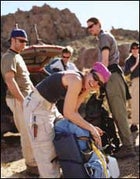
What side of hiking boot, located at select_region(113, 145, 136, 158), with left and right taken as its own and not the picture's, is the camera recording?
left

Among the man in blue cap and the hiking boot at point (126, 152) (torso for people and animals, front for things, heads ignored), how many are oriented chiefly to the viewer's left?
1

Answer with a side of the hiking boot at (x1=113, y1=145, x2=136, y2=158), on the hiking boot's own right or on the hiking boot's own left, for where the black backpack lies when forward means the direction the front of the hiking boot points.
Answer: on the hiking boot's own right

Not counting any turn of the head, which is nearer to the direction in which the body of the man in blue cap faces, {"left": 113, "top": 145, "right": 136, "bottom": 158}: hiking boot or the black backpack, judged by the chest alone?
the black backpack

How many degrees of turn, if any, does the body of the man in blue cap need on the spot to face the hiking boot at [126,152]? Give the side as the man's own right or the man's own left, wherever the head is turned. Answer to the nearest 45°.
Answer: approximately 45° to the man's own left

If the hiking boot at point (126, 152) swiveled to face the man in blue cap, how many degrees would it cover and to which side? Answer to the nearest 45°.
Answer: approximately 45° to its left
